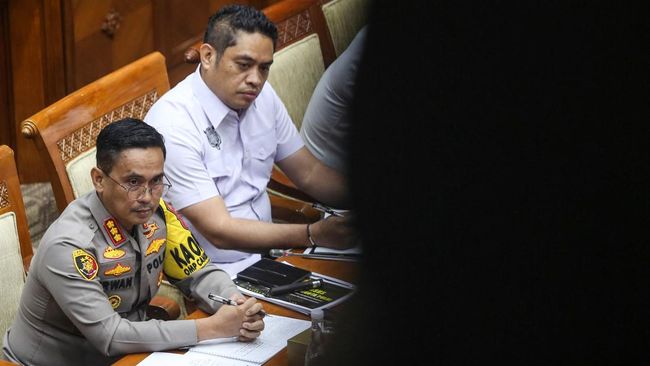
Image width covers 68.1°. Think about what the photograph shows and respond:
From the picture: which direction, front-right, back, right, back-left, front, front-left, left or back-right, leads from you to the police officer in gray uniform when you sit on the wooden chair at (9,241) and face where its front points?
front

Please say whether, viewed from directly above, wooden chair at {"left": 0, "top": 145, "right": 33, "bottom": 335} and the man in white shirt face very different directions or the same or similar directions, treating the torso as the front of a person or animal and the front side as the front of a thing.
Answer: same or similar directions

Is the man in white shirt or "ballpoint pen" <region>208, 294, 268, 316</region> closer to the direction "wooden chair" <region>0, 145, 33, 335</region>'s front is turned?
the ballpoint pen

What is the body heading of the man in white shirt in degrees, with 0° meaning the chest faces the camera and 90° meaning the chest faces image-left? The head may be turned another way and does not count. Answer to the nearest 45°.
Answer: approximately 315°

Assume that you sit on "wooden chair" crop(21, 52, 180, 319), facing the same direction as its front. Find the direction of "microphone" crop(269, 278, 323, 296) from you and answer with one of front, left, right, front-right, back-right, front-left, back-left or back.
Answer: front

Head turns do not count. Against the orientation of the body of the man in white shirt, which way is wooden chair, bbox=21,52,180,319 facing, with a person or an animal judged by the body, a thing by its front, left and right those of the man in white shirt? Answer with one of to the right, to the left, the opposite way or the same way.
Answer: the same way

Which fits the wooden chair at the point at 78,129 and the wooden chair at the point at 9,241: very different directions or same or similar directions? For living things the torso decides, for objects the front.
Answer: same or similar directions

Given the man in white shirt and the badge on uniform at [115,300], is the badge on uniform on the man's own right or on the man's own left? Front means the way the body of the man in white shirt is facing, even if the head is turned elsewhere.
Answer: on the man's own right

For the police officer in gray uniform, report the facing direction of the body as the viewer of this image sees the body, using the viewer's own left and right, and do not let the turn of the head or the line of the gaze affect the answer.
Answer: facing the viewer and to the right of the viewer

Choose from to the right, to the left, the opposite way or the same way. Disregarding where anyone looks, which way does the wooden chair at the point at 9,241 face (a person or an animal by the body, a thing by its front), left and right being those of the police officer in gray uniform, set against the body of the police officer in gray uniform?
the same way

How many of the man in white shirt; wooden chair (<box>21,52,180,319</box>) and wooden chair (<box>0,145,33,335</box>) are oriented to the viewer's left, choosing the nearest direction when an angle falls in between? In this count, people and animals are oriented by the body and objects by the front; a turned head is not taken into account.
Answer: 0

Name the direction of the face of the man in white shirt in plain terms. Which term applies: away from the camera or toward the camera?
toward the camera

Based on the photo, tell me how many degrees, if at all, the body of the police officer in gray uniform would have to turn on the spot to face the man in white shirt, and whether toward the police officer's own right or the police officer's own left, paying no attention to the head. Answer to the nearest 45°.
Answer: approximately 90° to the police officer's own left

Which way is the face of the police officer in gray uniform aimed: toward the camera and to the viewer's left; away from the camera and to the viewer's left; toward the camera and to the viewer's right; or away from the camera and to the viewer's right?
toward the camera and to the viewer's right

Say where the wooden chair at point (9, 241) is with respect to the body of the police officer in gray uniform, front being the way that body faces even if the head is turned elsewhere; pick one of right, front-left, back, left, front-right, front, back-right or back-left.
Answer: back

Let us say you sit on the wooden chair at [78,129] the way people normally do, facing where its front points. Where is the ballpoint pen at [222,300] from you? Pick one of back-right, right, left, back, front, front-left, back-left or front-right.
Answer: front

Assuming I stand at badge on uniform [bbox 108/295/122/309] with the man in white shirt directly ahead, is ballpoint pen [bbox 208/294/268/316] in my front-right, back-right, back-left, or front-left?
front-right
